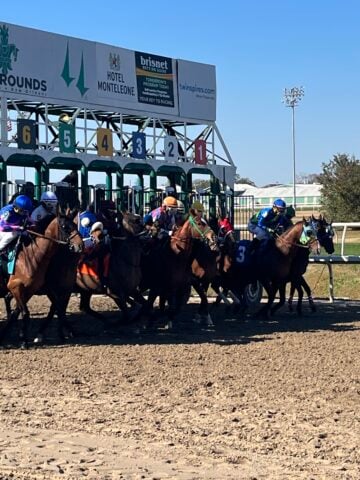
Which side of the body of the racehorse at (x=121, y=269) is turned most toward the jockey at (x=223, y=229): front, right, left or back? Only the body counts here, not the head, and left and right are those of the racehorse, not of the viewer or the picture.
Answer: left

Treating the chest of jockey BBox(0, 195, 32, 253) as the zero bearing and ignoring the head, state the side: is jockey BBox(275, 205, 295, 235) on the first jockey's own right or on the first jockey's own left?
on the first jockey's own left

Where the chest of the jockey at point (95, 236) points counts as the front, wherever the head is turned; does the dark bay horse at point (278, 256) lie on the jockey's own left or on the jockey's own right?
on the jockey's own left

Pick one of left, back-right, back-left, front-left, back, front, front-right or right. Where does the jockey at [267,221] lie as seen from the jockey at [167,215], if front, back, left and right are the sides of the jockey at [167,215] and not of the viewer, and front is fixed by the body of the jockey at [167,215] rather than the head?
left

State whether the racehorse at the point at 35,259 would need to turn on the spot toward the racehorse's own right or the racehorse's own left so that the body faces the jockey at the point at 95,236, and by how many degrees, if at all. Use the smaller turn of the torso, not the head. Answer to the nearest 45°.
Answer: approximately 90° to the racehorse's own left

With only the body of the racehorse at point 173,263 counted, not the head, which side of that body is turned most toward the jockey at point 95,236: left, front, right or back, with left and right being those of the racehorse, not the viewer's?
right

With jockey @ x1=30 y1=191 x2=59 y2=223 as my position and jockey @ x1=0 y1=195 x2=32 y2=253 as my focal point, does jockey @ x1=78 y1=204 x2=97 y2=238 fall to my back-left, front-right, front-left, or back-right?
back-left

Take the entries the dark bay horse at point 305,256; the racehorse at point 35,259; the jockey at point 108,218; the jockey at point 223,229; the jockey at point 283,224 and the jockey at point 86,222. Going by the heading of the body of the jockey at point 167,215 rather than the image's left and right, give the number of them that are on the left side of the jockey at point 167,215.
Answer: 3

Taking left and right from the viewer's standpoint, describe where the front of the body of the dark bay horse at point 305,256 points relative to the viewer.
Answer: facing the viewer and to the right of the viewer
